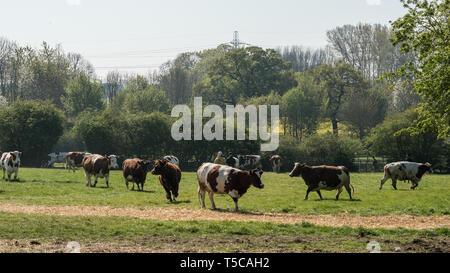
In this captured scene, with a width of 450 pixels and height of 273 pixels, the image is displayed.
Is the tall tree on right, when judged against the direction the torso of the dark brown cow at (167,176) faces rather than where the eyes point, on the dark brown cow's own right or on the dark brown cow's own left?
on the dark brown cow's own left

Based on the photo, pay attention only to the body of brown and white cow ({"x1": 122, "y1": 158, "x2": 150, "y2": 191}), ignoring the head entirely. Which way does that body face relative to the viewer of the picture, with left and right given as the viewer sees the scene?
facing the viewer and to the right of the viewer

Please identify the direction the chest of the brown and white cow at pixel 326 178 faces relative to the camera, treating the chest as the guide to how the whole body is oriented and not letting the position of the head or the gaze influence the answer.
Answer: to the viewer's left

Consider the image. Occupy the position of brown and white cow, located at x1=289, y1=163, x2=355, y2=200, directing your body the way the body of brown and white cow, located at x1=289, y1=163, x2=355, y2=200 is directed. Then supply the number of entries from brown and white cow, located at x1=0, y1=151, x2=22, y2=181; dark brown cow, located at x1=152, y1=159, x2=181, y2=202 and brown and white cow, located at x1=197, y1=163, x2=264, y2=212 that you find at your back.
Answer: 0

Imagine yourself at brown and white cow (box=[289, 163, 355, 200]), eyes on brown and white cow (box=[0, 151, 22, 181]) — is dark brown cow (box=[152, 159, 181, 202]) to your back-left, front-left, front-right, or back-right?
front-left

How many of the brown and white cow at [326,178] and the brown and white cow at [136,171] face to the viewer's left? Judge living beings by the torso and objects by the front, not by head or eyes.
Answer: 1

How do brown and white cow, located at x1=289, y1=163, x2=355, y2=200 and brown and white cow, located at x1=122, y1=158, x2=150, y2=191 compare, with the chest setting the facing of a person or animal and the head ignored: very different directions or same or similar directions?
very different directions

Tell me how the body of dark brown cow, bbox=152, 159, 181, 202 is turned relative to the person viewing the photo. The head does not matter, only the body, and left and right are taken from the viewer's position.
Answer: facing the viewer and to the left of the viewer

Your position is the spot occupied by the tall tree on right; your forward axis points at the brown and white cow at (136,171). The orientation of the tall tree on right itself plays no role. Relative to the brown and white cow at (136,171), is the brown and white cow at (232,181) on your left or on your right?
left

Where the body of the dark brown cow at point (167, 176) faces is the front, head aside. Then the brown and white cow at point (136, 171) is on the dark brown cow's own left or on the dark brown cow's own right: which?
on the dark brown cow's own right

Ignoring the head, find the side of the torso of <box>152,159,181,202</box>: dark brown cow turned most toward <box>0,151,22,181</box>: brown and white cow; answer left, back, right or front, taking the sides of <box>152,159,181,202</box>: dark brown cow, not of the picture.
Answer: right
